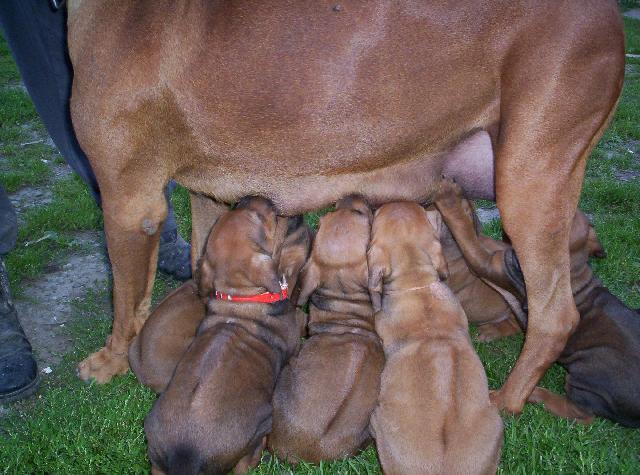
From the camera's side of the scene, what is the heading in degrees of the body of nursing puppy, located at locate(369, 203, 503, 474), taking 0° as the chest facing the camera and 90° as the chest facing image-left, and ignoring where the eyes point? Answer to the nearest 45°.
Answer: approximately 180°

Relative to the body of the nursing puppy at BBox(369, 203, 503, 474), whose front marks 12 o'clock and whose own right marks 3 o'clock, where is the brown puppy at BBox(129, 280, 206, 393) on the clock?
The brown puppy is roughly at 9 o'clock from the nursing puppy.

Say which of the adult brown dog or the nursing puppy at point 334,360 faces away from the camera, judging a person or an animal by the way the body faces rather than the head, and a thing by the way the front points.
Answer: the nursing puppy

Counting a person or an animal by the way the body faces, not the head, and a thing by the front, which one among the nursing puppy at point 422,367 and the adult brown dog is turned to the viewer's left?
the adult brown dog

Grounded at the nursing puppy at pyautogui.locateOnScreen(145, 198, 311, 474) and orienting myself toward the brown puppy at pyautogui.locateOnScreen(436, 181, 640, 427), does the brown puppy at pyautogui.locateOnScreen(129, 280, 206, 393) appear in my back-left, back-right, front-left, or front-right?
back-left

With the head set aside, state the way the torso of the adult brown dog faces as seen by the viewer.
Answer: to the viewer's left

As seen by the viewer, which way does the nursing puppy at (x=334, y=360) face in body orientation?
away from the camera

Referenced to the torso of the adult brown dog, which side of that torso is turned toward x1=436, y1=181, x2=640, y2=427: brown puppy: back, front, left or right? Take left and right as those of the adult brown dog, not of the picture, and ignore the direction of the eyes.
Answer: back

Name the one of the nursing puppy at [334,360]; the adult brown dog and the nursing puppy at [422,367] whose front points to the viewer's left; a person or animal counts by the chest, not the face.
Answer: the adult brown dog
